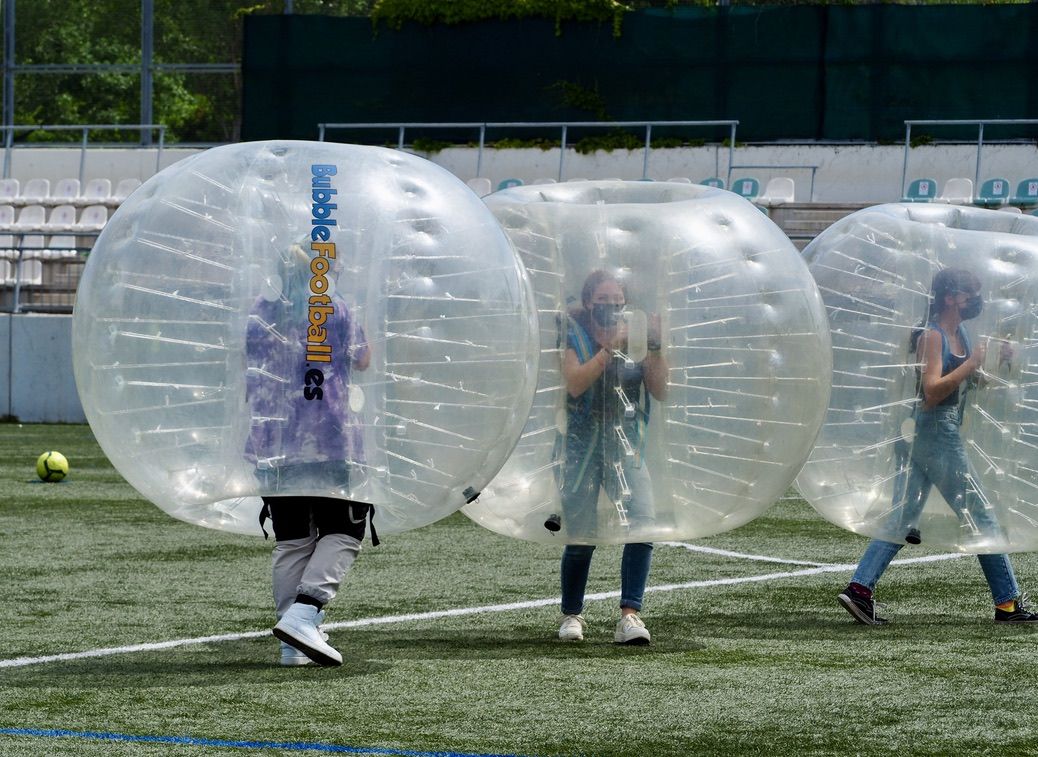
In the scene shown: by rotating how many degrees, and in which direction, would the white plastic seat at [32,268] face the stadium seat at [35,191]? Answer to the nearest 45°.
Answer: approximately 180°

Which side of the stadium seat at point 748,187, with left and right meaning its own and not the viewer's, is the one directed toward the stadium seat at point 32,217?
right

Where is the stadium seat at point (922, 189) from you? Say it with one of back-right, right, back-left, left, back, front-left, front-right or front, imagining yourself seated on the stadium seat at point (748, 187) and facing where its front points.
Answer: left

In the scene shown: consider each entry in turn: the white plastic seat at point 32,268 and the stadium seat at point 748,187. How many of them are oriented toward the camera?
2

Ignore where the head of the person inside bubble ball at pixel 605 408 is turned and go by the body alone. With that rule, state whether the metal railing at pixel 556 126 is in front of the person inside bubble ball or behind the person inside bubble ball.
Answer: behind

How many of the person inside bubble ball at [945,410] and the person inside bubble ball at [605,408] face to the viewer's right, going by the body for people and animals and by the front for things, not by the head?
1

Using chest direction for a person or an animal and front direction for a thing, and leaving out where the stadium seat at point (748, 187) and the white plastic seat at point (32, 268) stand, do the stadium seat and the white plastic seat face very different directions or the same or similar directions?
same or similar directions

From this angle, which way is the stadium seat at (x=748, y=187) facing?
toward the camera

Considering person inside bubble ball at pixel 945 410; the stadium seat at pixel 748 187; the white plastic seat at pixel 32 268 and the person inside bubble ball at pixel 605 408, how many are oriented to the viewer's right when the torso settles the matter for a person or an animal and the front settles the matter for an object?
1

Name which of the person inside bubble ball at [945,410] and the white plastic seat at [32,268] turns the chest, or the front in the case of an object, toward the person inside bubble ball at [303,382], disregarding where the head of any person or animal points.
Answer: the white plastic seat

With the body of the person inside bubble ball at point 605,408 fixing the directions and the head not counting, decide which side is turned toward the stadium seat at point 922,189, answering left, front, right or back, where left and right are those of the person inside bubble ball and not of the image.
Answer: back

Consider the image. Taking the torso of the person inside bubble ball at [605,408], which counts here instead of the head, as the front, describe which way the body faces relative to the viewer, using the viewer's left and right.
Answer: facing the viewer

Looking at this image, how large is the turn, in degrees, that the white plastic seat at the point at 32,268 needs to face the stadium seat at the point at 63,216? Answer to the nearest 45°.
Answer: approximately 180°

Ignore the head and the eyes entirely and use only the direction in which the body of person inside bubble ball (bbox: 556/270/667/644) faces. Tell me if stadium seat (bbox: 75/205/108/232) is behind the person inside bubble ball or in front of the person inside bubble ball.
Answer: behind

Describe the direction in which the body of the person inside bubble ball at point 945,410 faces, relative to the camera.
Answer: to the viewer's right

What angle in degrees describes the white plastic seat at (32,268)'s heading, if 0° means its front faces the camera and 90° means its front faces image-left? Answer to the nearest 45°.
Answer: approximately 0°

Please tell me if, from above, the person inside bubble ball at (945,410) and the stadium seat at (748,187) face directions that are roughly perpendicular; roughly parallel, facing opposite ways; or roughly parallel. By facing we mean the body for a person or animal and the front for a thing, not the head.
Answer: roughly perpendicular
